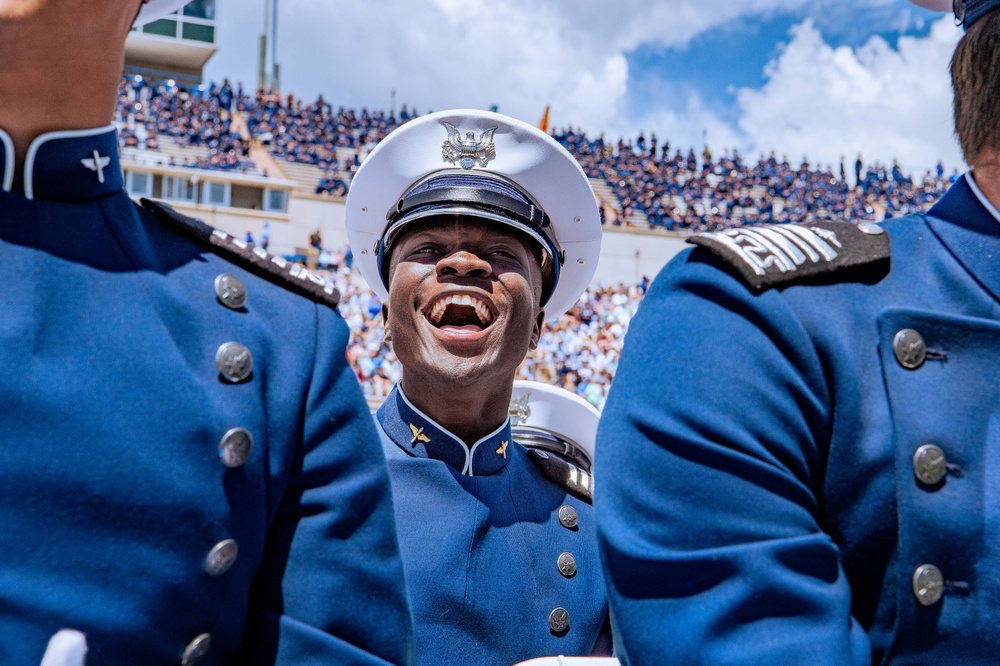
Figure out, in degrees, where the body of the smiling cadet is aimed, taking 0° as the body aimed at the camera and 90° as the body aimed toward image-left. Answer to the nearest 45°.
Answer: approximately 0°

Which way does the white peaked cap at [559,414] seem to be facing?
toward the camera

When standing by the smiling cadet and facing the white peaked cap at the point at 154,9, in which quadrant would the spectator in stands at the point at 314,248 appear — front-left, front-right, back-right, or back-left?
back-right

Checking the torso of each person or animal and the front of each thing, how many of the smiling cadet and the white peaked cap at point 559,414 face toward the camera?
2

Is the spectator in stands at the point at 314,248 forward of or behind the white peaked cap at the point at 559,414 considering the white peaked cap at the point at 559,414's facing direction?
behind

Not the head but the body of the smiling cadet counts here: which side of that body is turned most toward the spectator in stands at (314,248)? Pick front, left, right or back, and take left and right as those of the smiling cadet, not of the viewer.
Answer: back

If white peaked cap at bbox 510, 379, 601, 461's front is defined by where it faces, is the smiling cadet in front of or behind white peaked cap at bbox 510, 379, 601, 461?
in front

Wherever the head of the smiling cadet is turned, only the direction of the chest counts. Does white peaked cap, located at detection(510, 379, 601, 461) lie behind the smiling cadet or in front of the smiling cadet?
behind

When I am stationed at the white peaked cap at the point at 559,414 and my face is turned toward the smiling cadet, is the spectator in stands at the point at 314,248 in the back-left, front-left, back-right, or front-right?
back-right
